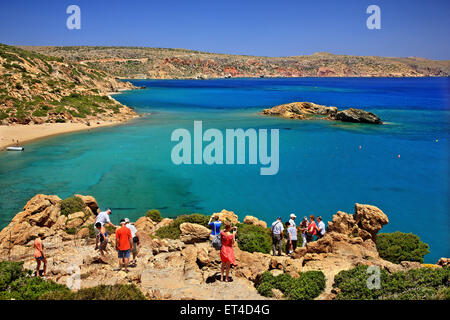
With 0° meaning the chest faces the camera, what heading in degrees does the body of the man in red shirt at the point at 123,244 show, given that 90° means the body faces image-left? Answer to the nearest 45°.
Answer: approximately 180°

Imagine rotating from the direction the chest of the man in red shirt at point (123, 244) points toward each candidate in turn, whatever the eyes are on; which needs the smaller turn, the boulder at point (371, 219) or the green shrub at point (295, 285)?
the boulder

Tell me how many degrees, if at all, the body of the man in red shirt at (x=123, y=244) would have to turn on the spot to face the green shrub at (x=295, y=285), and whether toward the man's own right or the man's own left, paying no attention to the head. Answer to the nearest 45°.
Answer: approximately 135° to the man's own right

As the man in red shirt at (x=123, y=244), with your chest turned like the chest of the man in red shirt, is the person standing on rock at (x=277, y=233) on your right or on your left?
on your right

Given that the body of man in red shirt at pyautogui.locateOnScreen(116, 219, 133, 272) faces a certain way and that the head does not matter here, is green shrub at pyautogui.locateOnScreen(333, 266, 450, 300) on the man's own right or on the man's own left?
on the man's own right

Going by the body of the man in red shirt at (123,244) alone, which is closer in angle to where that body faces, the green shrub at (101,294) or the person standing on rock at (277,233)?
the person standing on rock

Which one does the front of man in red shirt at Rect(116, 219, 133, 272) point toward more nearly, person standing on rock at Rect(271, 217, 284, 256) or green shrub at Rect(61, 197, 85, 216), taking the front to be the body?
the green shrub

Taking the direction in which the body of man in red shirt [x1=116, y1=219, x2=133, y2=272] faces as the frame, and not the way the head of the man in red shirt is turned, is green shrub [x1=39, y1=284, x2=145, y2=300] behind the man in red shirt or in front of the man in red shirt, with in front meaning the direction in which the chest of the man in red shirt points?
behind

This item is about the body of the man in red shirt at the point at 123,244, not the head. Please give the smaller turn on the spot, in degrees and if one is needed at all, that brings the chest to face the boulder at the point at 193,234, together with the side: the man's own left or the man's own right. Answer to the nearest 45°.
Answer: approximately 45° to the man's own right
